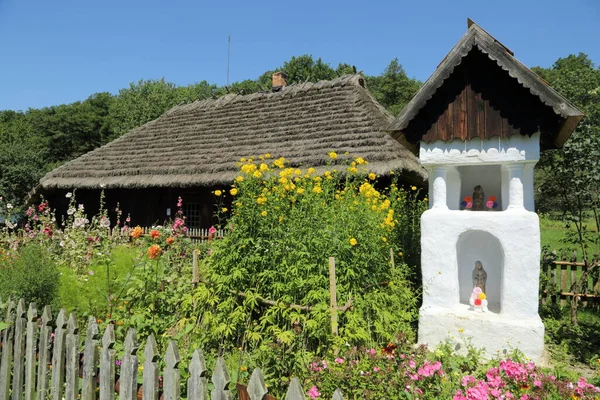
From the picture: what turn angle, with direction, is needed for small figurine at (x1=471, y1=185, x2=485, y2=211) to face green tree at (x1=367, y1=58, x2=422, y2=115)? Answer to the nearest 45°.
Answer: approximately 180°

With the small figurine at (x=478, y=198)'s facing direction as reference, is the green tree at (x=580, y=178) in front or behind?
behind

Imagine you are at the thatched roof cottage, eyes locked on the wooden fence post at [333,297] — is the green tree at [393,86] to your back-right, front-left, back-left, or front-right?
back-left

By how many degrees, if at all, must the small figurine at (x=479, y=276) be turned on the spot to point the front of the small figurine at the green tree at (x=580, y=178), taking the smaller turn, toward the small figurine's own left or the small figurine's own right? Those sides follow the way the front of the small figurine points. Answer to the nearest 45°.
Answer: approximately 135° to the small figurine's own left

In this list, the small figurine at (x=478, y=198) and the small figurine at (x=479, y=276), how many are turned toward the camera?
2

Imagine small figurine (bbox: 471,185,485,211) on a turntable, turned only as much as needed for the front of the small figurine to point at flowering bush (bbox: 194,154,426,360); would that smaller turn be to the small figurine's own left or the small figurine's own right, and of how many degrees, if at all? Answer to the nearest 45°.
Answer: approximately 45° to the small figurine's own right

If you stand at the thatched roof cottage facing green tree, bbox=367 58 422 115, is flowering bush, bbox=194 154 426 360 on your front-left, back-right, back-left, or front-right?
back-right

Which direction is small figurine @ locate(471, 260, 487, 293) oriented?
toward the camera

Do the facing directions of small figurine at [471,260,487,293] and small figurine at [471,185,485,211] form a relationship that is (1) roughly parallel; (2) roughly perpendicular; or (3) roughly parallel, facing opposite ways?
roughly parallel

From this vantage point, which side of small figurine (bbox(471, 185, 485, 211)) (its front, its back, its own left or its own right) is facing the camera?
front

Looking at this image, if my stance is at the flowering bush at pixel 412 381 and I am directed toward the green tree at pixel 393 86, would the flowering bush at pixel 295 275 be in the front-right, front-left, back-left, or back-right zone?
front-left

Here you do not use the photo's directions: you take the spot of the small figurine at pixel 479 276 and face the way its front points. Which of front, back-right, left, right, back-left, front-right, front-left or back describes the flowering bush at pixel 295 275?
front-right

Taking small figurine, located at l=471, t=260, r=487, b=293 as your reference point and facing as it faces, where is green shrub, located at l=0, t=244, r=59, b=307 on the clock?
The green shrub is roughly at 2 o'clock from the small figurine.

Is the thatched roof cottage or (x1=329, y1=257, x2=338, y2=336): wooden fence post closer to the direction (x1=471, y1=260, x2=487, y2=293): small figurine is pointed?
the wooden fence post
